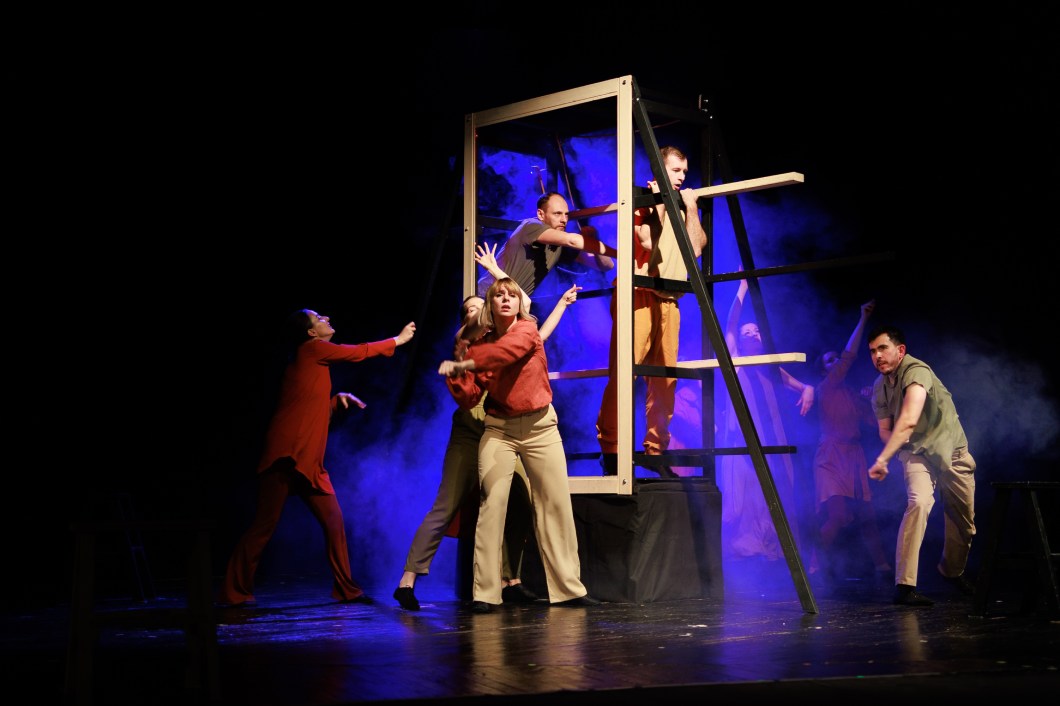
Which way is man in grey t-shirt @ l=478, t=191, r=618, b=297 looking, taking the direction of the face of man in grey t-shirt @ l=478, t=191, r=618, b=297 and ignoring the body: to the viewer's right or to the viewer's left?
to the viewer's right

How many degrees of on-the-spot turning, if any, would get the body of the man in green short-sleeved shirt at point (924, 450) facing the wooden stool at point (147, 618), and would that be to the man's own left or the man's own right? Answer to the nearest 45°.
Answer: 0° — they already face it

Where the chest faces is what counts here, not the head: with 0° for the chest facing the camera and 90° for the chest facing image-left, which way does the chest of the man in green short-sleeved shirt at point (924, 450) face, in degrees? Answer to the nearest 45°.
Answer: approximately 45°

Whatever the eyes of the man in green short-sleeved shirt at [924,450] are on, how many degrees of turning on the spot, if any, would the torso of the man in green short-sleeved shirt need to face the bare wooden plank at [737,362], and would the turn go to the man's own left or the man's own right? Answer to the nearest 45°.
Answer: approximately 45° to the man's own right

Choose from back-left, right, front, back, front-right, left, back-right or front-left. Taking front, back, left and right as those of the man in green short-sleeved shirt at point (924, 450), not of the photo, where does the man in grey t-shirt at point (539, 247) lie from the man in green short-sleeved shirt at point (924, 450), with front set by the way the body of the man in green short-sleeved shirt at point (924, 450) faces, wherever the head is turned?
front-right
